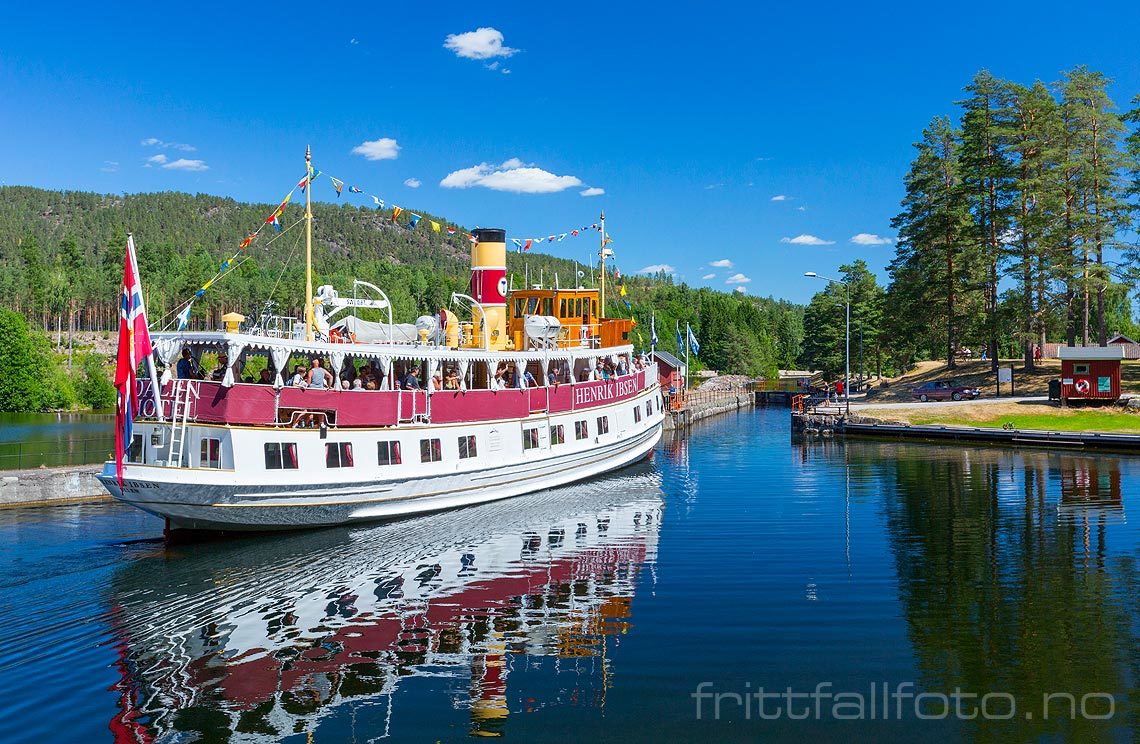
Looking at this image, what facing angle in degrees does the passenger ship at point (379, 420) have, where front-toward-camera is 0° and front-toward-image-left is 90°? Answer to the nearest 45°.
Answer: approximately 225°

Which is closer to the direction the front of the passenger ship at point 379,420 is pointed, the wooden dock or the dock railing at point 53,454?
the wooden dock

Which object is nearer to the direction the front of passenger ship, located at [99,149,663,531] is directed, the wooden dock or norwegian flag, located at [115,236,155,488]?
the wooden dock
